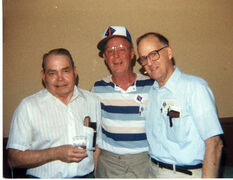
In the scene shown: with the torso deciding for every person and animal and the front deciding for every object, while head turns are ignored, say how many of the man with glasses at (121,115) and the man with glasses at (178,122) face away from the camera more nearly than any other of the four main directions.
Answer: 0

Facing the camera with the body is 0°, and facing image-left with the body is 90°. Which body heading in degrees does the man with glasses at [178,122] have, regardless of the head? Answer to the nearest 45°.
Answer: approximately 45°

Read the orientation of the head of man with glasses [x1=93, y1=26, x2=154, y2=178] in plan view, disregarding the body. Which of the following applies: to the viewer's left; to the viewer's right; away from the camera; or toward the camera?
toward the camera

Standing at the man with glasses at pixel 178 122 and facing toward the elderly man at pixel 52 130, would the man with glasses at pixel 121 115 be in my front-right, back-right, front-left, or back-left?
front-right

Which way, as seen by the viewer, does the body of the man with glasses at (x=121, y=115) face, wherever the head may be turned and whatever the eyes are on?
toward the camera

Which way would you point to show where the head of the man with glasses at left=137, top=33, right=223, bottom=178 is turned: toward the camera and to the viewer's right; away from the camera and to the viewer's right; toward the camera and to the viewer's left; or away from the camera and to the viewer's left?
toward the camera and to the viewer's left

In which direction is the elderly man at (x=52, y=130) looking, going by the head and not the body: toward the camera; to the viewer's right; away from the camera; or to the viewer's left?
toward the camera
